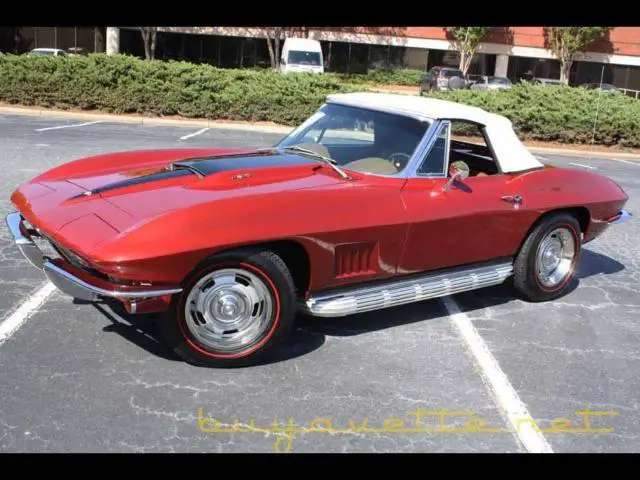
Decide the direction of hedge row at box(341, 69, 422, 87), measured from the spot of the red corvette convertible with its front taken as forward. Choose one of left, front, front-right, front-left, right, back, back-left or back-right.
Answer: back-right

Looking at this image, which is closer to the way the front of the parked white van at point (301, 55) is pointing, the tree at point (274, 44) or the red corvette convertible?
the red corvette convertible

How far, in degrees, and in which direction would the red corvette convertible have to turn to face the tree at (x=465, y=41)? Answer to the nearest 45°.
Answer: approximately 135° to its right

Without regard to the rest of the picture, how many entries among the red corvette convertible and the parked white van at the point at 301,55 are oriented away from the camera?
0

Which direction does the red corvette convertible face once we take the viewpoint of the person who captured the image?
facing the viewer and to the left of the viewer

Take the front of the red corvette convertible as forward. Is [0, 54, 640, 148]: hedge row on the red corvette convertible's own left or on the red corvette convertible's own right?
on the red corvette convertible's own right

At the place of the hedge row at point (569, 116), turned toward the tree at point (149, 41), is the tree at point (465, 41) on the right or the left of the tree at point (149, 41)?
right

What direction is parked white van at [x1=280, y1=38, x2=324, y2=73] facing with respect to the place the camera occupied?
facing the viewer

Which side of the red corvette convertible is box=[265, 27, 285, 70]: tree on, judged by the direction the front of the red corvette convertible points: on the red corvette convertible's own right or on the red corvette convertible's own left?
on the red corvette convertible's own right

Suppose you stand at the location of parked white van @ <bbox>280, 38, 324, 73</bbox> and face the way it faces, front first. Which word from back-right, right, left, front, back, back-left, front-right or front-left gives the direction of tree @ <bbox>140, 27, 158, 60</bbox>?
back-right

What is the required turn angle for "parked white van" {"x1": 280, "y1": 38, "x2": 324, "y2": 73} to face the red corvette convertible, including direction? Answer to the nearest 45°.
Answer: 0° — it already faces it
